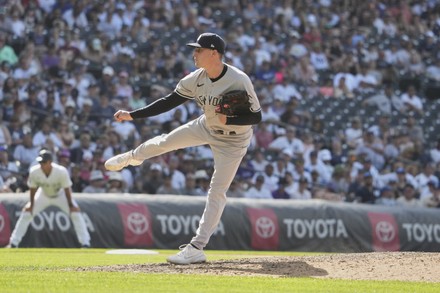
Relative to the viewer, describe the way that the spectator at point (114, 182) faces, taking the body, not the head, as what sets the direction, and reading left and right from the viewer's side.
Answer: facing the viewer

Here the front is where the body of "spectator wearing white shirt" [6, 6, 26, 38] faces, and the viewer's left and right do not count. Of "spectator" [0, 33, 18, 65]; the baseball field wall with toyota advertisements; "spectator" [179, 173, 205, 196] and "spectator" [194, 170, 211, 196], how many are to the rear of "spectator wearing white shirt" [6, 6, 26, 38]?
0

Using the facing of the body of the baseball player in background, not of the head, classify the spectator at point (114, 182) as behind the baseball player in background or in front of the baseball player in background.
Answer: behind

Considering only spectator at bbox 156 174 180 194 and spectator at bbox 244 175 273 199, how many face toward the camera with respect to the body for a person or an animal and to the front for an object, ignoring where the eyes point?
2

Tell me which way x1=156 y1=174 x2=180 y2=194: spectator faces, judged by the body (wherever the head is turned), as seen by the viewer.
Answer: toward the camera

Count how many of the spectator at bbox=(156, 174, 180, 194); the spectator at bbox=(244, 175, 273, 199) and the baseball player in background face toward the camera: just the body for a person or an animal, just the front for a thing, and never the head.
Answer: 3

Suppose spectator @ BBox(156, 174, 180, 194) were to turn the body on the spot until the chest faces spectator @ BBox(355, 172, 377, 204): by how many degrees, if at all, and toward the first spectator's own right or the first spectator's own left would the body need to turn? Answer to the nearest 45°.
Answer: approximately 90° to the first spectator's own left

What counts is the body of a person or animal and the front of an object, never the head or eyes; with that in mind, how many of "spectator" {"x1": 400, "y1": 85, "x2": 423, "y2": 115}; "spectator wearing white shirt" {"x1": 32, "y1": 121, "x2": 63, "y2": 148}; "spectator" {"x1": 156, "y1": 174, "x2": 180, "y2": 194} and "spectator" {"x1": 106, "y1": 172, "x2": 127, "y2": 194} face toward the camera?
4

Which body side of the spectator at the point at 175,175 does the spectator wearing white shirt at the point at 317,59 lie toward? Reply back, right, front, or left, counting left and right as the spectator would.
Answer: back

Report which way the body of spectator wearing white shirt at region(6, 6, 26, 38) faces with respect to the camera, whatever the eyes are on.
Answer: toward the camera

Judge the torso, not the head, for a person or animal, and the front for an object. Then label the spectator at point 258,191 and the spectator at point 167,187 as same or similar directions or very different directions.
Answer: same or similar directions

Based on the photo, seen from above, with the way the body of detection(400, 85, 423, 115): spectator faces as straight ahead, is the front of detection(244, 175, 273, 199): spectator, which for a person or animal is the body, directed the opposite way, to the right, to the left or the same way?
the same way

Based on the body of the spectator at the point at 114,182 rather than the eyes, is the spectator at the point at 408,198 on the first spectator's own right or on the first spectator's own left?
on the first spectator's own left

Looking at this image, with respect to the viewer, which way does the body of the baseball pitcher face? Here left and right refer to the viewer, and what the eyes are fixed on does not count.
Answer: facing the viewer and to the left of the viewer

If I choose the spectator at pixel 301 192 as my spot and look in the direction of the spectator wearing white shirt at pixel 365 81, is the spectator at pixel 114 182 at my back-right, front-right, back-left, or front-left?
back-left

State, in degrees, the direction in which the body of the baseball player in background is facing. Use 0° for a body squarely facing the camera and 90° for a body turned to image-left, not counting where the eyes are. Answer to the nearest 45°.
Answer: approximately 0°
